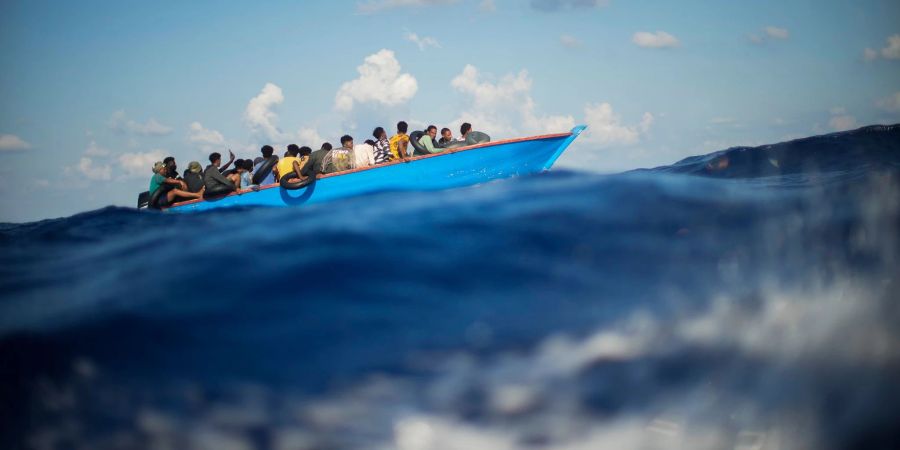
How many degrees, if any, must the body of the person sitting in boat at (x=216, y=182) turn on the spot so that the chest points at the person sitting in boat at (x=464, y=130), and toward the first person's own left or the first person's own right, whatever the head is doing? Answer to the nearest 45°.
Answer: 0° — they already face them

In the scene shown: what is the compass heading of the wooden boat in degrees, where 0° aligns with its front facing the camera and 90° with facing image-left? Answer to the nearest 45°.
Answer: approximately 270°

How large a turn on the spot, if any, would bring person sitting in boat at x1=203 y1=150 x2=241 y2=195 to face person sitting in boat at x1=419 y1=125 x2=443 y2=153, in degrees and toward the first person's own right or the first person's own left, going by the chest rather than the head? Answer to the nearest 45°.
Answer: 0° — they already face them

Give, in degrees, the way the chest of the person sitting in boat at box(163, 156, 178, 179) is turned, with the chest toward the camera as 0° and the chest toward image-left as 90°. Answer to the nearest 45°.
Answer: approximately 270°

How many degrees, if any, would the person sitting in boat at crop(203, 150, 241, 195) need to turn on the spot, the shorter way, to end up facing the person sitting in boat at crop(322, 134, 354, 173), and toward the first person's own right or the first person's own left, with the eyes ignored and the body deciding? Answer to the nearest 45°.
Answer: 0° — they already face them

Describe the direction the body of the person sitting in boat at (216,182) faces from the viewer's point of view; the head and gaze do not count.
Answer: to the viewer's right

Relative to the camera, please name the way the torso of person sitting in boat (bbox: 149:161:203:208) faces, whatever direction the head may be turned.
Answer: to the viewer's right
